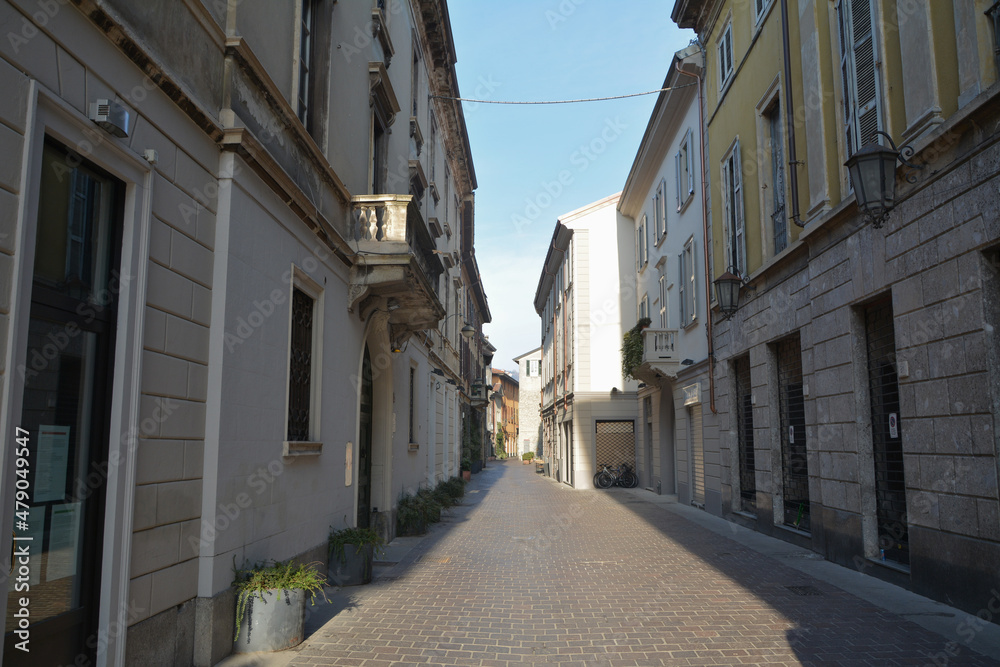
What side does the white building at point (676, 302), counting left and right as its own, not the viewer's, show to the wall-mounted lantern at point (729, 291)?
left

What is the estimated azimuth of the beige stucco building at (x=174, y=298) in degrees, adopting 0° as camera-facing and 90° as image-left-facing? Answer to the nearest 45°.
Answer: approximately 315°

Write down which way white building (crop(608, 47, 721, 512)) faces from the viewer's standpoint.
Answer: facing to the left of the viewer

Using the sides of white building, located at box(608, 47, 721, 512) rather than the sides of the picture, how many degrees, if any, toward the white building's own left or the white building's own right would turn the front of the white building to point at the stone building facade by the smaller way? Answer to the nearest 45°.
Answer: approximately 90° to the white building's own left

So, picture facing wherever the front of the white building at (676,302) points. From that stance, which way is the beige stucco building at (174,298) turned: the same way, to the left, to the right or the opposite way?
the opposite way

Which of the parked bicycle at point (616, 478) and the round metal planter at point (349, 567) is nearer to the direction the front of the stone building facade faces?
the round metal planter

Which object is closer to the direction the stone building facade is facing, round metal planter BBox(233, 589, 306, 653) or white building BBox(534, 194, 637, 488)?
the round metal planter

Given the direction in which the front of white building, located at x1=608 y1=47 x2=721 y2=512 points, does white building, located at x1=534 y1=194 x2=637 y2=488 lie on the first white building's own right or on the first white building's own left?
on the first white building's own right

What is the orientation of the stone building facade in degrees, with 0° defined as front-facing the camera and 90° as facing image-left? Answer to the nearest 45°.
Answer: approximately 45°

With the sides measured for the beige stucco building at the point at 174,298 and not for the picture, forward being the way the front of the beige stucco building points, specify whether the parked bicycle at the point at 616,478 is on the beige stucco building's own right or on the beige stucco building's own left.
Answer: on the beige stucco building's own left

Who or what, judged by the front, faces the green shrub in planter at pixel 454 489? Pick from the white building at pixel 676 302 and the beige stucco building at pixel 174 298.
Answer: the white building
